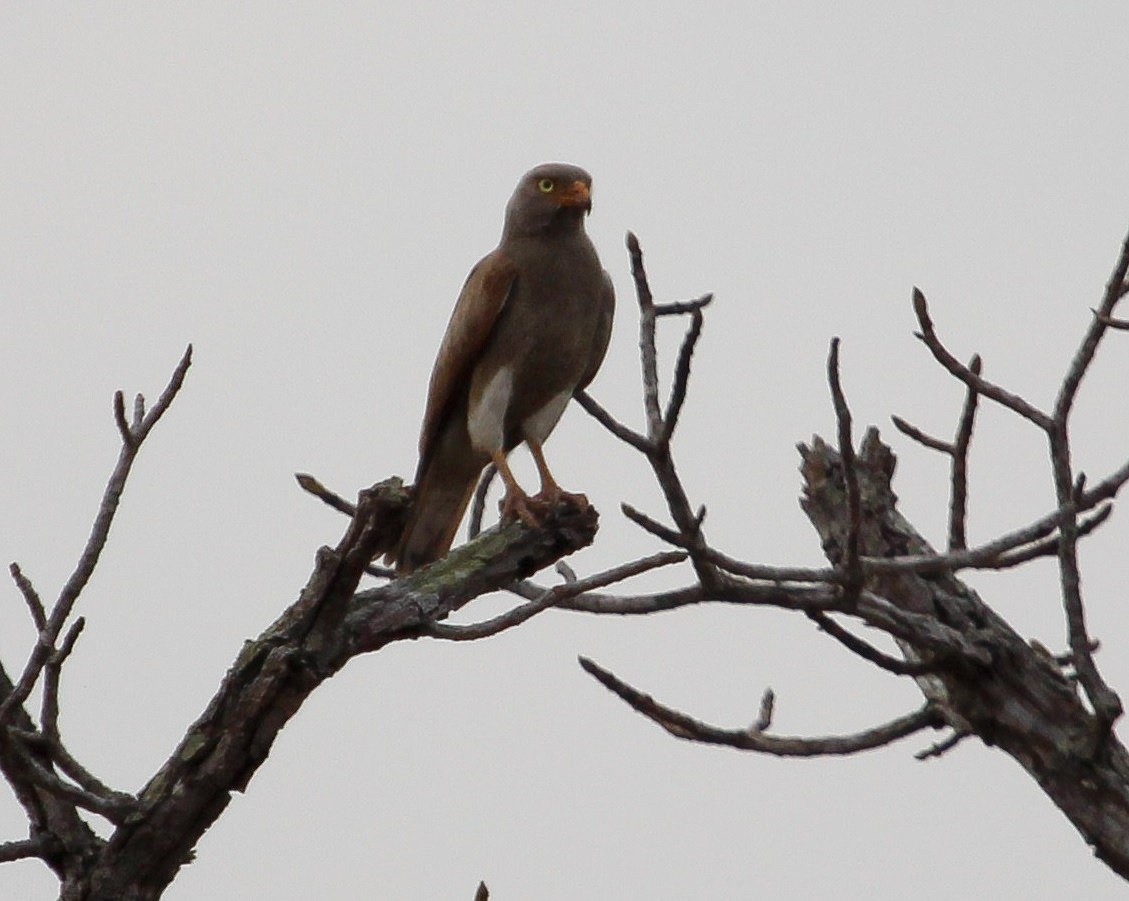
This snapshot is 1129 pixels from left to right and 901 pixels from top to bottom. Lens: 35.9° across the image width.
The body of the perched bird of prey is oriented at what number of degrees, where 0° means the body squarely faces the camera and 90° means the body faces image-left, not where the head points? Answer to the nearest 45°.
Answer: approximately 315°
